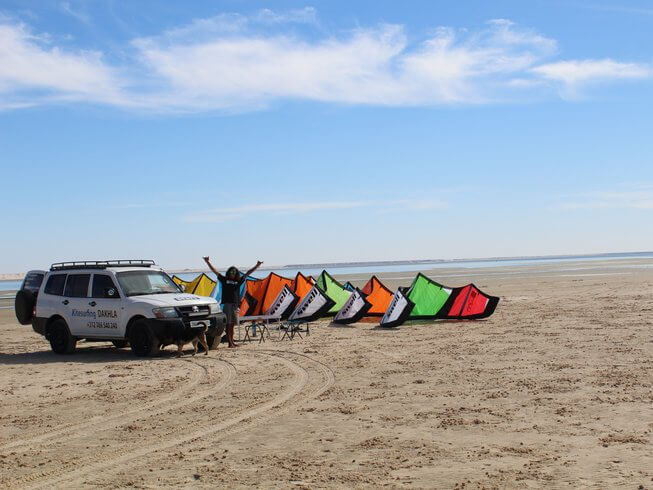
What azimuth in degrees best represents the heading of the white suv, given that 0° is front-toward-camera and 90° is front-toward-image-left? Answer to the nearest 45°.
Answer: approximately 315°

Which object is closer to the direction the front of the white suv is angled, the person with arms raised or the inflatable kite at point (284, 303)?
the person with arms raised

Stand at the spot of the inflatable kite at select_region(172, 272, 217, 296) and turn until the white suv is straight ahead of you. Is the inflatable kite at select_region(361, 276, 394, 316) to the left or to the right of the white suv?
left

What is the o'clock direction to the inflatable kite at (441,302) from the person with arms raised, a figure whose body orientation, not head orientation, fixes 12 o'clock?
The inflatable kite is roughly at 8 o'clock from the person with arms raised.

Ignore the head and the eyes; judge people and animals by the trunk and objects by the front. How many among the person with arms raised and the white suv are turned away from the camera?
0

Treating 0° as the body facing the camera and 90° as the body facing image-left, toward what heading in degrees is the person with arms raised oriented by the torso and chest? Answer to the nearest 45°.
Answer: approximately 0°

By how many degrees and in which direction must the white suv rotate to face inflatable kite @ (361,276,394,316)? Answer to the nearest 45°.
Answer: approximately 90° to its left

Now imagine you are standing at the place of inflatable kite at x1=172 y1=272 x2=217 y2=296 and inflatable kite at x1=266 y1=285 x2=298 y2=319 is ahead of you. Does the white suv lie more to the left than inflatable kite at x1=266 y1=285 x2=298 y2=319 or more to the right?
right

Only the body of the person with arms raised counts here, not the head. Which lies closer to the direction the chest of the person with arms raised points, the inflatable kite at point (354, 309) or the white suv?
the white suv

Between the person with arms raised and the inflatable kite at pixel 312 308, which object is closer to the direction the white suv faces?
the person with arms raised

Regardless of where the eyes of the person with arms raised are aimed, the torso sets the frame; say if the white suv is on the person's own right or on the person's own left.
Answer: on the person's own right

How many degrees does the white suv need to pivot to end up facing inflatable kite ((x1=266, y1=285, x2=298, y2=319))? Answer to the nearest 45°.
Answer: approximately 90° to its left

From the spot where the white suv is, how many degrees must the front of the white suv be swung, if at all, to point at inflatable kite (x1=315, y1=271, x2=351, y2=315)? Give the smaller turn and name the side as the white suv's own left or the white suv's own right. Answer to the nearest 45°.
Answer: approximately 90° to the white suv's own left
